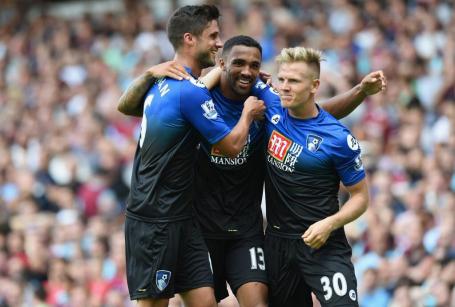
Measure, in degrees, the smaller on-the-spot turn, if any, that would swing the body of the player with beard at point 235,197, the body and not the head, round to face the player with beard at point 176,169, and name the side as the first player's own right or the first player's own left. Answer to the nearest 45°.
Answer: approximately 45° to the first player's own right

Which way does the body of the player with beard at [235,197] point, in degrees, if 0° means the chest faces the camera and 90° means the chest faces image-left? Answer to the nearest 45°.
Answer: approximately 0°

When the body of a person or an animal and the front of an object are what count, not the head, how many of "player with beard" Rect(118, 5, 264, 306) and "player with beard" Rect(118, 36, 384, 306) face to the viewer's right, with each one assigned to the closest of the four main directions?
1

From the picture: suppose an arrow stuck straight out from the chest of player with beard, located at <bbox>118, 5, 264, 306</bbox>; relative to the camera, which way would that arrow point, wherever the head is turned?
to the viewer's right
